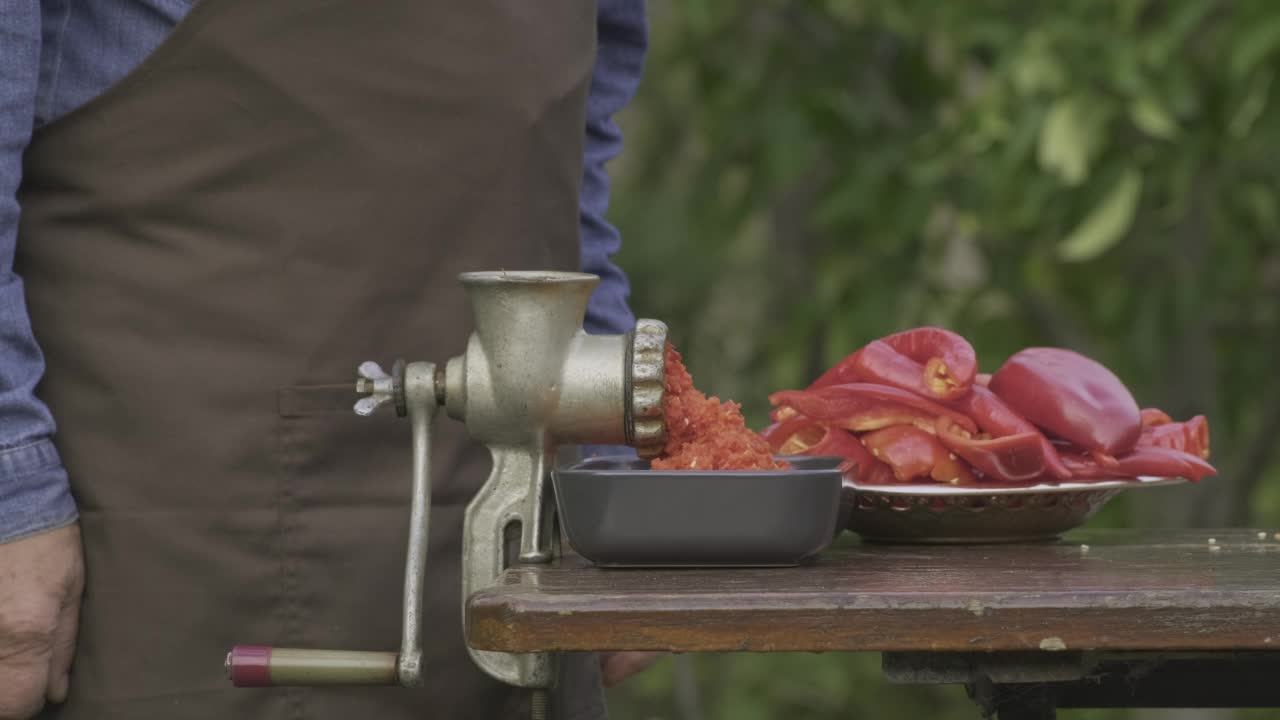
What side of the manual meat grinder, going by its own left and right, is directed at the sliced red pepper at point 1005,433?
front

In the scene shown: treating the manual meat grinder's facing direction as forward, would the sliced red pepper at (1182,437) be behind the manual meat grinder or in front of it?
in front

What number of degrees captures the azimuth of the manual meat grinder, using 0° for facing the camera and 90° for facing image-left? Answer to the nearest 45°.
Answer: approximately 270°

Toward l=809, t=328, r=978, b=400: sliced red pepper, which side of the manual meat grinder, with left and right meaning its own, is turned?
front

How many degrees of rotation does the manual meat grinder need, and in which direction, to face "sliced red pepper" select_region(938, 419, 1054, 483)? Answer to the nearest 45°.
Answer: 0° — it already faces it

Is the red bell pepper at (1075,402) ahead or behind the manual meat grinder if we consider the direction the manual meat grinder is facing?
ahead

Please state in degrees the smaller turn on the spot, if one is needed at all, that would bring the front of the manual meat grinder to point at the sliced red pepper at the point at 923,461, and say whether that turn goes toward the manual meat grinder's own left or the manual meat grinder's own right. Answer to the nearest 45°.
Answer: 0° — it already faces it

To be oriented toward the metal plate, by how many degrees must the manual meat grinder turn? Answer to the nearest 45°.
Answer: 0° — it already faces it
